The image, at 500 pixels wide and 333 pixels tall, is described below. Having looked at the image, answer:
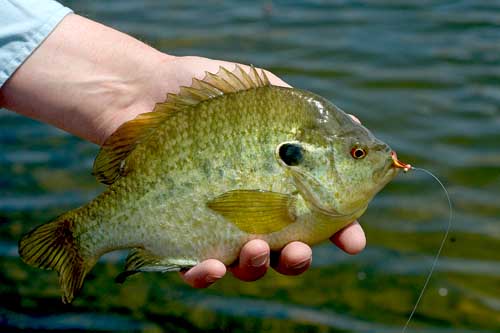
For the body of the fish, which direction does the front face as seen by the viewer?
to the viewer's right
